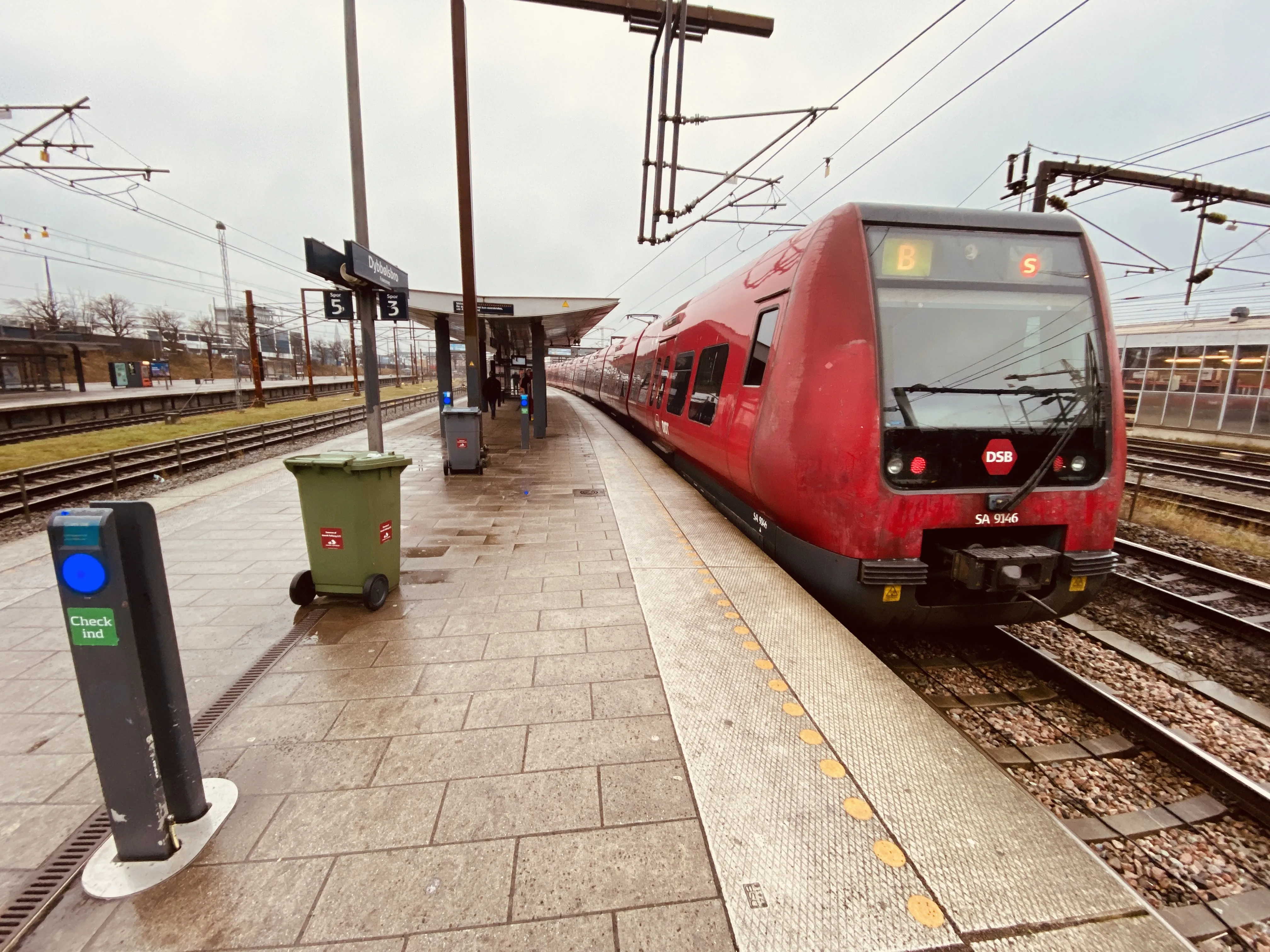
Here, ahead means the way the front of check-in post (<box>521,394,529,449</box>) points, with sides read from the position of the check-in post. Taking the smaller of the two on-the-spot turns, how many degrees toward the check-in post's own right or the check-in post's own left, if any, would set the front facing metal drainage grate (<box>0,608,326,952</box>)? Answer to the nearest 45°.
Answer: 0° — it already faces it

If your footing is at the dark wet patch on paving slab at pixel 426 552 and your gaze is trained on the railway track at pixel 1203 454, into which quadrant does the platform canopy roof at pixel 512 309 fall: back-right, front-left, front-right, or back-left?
front-left

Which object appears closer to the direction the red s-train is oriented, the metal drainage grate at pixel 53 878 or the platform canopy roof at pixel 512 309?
the metal drainage grate

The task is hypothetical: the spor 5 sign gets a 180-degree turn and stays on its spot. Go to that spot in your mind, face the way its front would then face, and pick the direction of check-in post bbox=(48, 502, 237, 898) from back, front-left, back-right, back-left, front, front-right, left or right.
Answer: back

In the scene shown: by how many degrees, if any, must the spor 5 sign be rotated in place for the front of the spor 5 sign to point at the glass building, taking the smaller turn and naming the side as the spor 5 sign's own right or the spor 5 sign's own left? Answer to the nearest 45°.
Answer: approximately 90° to the spor 5 sign's own left

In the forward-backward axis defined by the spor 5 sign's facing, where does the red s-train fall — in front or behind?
in front

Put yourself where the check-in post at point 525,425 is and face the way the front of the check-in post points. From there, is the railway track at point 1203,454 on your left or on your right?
on your left

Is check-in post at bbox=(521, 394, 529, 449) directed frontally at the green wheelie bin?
yes

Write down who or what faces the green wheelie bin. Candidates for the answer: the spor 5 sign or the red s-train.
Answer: the spor 5 sign

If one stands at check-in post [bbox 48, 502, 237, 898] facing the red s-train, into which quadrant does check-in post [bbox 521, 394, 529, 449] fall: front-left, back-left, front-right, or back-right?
front-left

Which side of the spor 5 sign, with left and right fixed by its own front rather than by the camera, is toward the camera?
front

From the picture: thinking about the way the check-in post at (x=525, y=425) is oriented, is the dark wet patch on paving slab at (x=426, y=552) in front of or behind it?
in front

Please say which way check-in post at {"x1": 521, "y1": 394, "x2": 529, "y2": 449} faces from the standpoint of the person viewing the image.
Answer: facing the viewer

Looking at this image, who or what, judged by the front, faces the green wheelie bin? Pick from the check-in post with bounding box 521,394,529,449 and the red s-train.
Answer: the check-in post

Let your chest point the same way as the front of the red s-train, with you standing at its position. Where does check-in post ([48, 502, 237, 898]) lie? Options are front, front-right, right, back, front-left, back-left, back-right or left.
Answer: right

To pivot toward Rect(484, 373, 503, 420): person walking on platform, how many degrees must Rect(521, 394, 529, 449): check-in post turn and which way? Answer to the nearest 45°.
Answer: approximately 180°

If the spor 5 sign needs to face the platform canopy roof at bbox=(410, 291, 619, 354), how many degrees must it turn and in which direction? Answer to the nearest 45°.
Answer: approximately 135° to its left

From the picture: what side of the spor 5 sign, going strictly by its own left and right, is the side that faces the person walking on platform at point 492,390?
back
